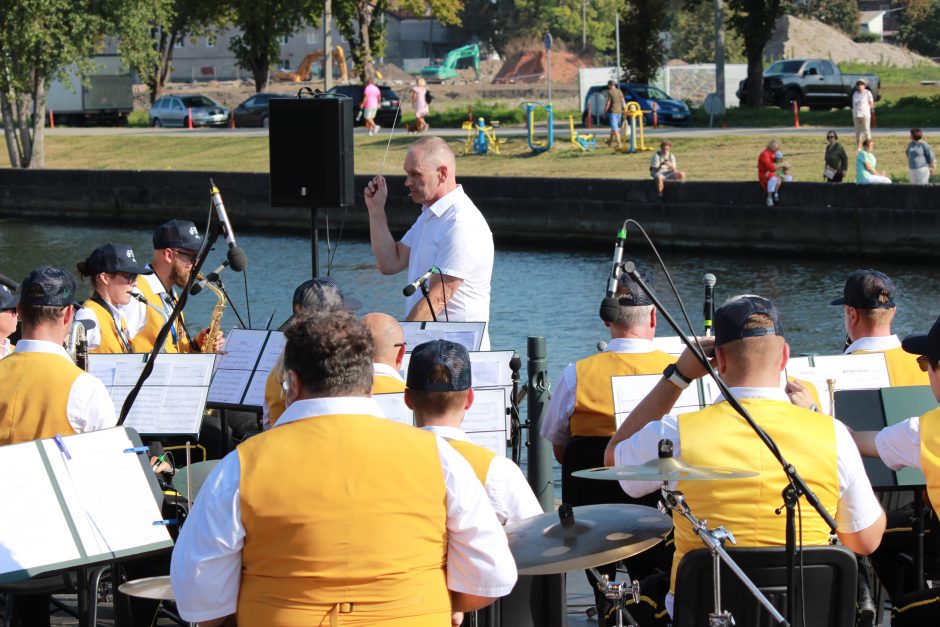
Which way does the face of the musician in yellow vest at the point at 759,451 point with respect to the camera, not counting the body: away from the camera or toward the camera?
away from the camera

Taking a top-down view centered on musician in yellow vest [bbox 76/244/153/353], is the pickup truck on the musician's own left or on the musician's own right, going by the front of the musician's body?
on the musician's own left

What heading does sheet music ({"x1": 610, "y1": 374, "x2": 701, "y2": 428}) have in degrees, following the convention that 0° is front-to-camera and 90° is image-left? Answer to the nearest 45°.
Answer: approximately 0°

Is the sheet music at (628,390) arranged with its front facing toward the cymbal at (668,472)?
yes

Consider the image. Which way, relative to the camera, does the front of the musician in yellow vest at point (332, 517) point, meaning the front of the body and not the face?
away from the camera

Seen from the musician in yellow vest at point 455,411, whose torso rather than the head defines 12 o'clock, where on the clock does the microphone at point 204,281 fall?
The microphone is roughly at 11 o'clock from the musician in yellow vest.

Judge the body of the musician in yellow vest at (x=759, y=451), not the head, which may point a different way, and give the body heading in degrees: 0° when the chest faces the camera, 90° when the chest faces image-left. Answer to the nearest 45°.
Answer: approximately 180°

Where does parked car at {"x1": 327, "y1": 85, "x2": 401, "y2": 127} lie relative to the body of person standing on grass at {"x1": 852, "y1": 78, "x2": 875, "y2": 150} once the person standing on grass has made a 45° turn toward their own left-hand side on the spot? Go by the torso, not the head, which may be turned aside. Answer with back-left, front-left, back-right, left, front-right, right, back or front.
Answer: back

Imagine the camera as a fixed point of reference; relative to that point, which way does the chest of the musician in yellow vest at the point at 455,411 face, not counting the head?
away from the camera

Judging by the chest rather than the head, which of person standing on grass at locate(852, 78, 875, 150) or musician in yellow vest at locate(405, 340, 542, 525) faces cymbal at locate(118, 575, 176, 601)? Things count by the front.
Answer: the person standing on grass

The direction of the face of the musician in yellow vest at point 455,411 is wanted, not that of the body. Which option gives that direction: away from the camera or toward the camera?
away from the camera

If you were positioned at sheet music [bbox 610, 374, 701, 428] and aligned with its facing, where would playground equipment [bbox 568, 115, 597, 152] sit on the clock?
The playground equipment is roughly at 6 o'clock from the sheet music.
